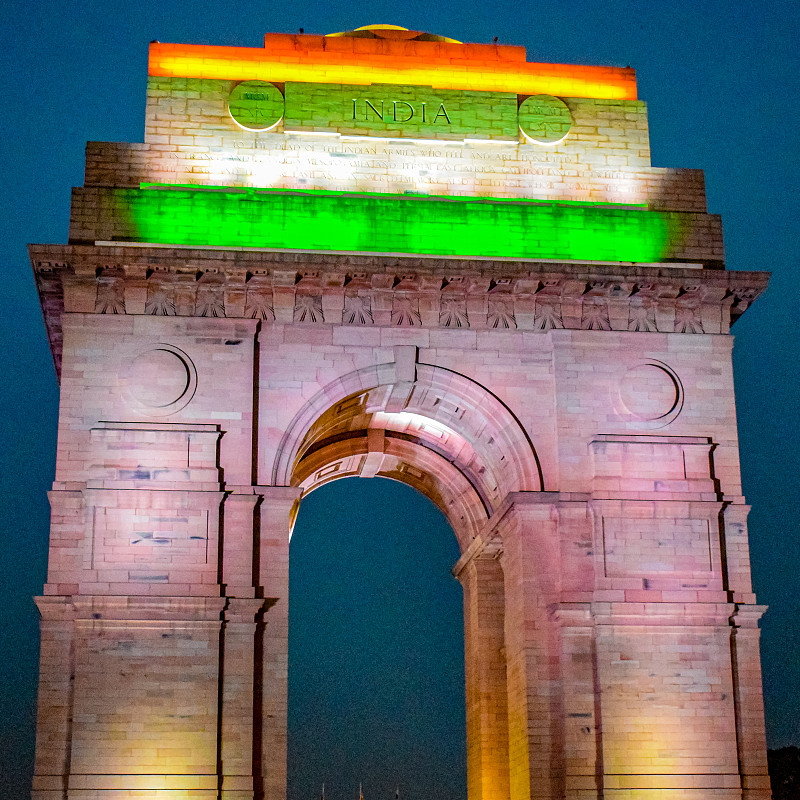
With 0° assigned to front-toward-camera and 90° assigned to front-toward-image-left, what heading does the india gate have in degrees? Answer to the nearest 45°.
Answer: approximately 0°
